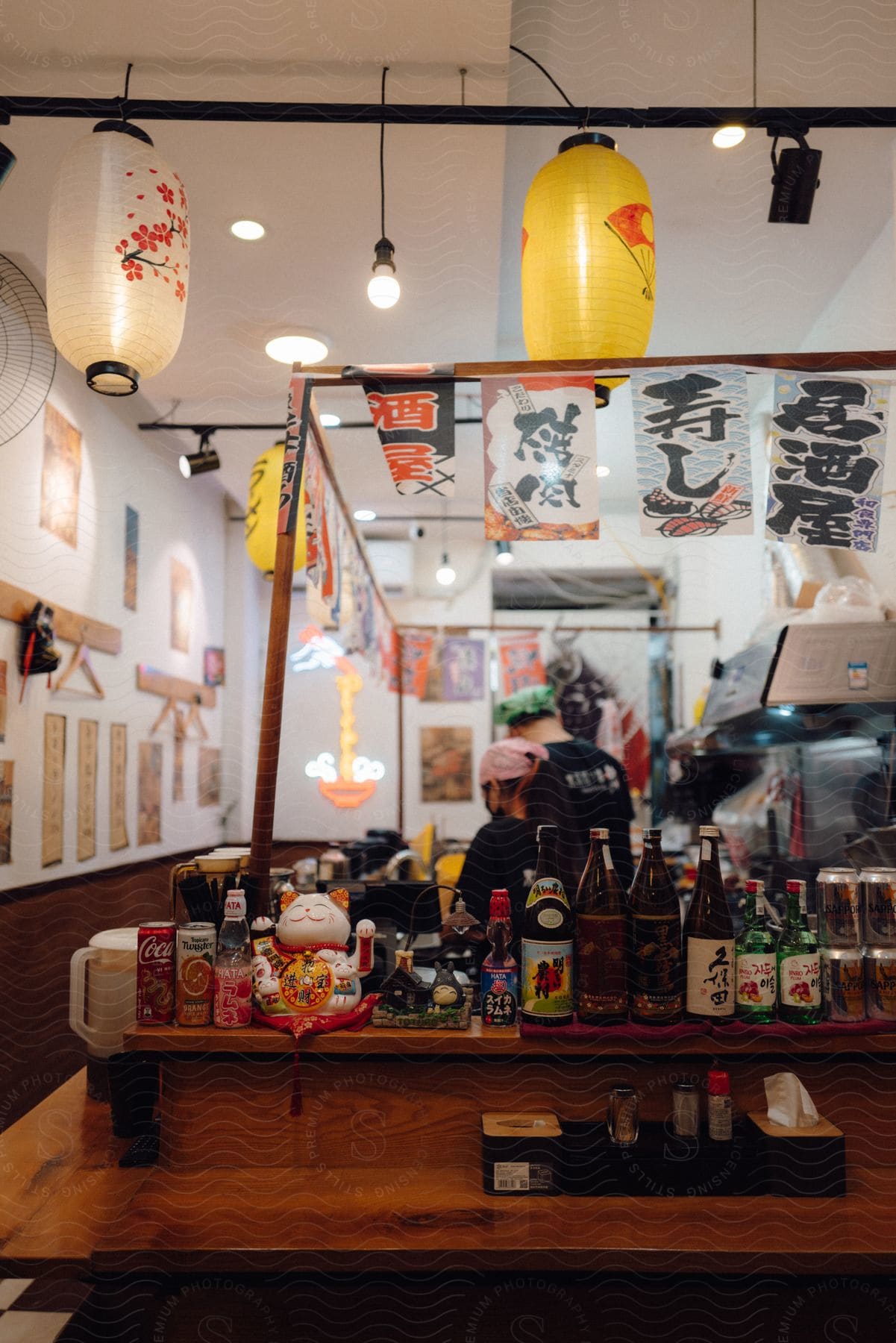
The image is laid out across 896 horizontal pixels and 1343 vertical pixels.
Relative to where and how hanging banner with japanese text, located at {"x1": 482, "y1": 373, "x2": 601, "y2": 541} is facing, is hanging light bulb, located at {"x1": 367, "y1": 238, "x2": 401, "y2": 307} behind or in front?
behind

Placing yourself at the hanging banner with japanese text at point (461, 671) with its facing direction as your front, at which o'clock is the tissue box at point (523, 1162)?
The tissue box is roughly at 12 o'clock from the hanging banner with japanese text.

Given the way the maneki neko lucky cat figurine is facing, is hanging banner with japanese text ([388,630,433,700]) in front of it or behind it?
behind

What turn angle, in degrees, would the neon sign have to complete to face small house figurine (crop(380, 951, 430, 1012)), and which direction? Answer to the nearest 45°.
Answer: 0° — it already faces it

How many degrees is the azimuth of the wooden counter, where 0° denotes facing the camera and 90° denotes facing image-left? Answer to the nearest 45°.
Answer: approximately 0°

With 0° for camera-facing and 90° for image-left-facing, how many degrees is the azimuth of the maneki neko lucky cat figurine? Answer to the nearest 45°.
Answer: approximately 0°
